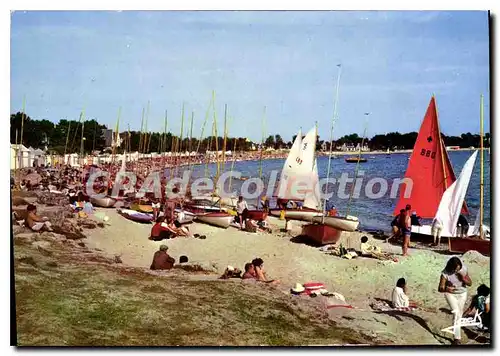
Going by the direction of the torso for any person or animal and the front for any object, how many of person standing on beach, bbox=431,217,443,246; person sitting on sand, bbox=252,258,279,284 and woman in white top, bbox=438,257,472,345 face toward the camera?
1

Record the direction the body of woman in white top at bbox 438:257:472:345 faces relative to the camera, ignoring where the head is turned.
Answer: toward the camera

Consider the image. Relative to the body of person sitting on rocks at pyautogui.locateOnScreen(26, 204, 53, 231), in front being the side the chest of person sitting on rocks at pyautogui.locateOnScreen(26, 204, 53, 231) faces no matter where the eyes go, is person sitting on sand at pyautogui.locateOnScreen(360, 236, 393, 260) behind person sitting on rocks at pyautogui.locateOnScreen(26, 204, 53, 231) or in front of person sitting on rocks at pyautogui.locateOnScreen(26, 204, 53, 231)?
in front

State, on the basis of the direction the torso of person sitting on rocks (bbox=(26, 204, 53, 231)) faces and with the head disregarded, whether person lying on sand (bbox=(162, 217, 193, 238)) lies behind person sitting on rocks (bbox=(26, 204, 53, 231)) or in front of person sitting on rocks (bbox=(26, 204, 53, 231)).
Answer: in front

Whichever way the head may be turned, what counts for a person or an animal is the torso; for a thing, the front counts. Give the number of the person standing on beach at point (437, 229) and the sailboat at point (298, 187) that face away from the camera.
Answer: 1

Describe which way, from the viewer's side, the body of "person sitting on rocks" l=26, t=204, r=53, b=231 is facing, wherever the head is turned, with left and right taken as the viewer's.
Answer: facing to the right of the viewer
